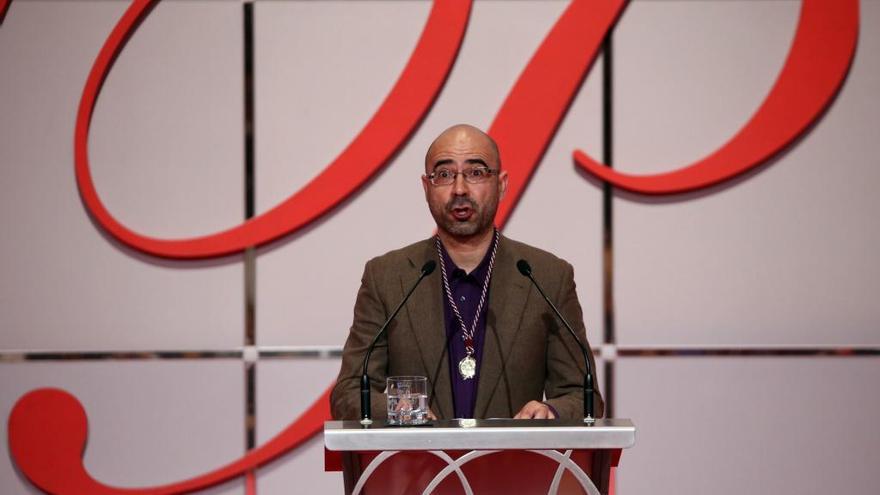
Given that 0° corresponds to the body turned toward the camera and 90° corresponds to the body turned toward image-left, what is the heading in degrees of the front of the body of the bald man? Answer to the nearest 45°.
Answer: approximately 0°
